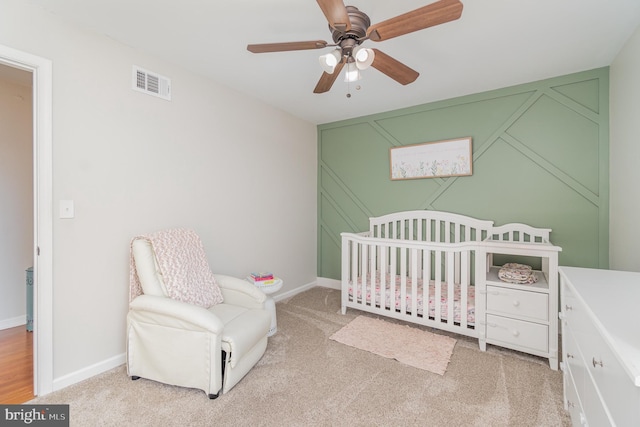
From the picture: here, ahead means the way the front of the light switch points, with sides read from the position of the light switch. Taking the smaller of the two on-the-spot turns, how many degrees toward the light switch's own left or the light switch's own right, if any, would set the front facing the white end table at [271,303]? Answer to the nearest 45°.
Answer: approximately 90° to the light switch's own left

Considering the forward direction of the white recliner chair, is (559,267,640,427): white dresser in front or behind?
in front

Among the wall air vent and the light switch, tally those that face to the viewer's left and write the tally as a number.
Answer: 0

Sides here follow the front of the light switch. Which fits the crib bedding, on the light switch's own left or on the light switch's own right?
on the light switch's own left

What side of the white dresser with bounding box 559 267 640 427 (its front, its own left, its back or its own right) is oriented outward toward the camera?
left

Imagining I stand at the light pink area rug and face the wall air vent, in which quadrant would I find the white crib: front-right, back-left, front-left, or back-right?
back-right

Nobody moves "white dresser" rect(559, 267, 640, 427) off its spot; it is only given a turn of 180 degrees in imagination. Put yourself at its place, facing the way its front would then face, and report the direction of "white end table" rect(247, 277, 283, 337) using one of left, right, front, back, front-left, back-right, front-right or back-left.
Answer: back

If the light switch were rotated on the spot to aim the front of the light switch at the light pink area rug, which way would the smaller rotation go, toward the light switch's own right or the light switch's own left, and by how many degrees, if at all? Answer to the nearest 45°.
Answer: approximately 45° to the light switch's own left

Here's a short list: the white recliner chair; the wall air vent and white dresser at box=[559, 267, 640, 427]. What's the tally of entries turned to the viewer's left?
1

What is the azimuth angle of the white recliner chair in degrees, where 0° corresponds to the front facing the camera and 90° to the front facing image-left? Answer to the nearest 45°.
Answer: approximately 315°

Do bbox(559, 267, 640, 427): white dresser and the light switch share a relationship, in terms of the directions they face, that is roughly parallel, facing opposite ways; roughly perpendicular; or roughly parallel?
roughly parallel, facing opposite ways
